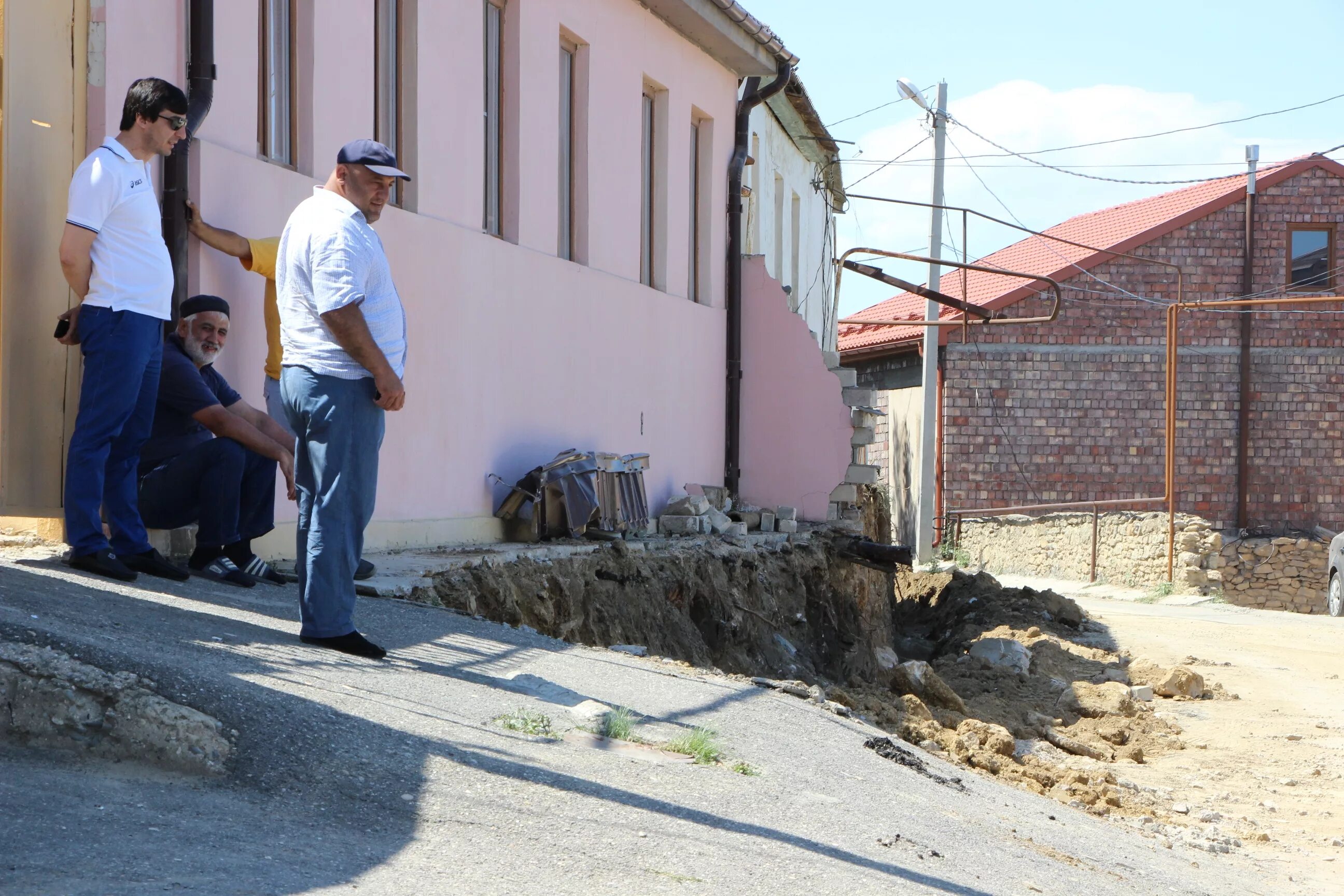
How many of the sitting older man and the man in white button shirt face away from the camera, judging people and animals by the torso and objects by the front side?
0

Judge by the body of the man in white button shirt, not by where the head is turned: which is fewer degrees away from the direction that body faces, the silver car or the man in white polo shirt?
the silver car

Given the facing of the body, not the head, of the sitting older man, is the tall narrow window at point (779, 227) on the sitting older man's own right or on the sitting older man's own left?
on the sitting older man's own left

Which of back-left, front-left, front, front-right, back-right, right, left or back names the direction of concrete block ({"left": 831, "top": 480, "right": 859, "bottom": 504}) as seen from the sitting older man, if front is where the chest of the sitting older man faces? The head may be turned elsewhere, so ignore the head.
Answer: left

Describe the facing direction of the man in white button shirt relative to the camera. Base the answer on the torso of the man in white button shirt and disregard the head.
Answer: to the viewer's right

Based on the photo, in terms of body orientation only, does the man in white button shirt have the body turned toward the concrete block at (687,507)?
no

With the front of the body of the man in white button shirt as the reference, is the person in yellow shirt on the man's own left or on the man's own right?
on the man's own left

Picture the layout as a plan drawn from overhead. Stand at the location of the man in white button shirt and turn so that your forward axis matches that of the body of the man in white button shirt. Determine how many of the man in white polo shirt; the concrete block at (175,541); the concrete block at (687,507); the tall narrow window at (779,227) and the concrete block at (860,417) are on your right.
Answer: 0

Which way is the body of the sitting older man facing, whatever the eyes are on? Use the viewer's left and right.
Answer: facing the viewer and to the right of the viewer

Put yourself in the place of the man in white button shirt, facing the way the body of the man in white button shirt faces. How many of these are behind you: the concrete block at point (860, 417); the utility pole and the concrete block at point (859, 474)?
0

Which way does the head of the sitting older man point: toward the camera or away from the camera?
toward the camera

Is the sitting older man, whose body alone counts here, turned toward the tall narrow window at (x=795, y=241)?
no

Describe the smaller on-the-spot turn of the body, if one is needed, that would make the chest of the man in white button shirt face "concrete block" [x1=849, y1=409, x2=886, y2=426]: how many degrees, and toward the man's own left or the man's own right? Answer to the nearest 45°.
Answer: approximately 45° to the man's own left

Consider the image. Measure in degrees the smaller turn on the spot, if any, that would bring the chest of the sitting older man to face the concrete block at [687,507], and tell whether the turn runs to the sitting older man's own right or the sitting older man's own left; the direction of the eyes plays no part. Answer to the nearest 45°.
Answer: approximately 90° to the sitting older man's own left

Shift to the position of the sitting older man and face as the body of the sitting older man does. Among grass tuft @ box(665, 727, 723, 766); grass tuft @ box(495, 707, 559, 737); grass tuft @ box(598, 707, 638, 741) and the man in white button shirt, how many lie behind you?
0

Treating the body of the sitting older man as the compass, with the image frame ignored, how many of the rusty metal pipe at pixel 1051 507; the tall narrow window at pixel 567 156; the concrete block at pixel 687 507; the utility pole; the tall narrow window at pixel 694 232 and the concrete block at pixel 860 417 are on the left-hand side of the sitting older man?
6

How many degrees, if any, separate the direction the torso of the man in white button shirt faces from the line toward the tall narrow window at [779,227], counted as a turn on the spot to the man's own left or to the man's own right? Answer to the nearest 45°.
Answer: approximately 45° to the man's own left

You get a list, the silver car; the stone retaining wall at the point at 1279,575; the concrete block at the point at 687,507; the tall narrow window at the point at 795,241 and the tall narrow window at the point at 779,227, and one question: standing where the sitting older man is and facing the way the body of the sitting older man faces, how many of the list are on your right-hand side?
0

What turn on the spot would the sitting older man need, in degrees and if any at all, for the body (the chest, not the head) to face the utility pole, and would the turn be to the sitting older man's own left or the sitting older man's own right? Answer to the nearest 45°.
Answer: approximately 90° to the sitting older man's own left

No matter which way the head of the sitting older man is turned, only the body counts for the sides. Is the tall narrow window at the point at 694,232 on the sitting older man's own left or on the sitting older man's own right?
on the sitting older man's own left
